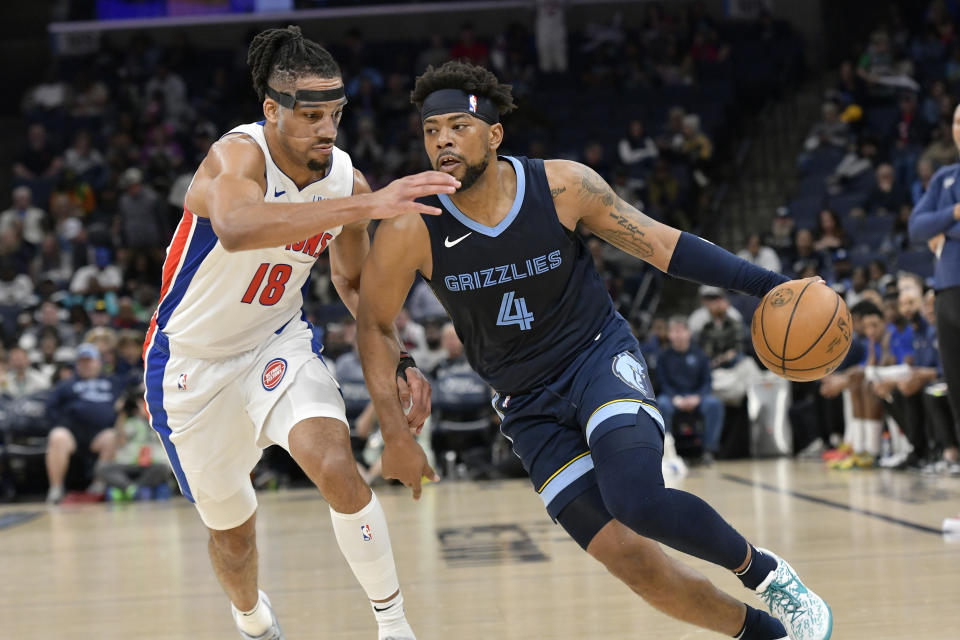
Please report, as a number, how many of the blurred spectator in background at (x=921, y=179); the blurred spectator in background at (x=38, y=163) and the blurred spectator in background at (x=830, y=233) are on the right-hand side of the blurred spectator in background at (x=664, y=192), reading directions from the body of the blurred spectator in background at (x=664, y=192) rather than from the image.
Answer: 1

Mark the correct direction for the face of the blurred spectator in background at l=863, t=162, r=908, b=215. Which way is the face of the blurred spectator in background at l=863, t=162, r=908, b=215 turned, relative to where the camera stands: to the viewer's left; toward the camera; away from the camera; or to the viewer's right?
toward the camera

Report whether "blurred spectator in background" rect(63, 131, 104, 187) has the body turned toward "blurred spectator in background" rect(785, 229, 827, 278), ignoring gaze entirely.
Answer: no

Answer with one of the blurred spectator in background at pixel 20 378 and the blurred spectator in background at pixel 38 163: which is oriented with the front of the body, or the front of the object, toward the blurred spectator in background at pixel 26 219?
the blurred spectator in background at pixel 38 163

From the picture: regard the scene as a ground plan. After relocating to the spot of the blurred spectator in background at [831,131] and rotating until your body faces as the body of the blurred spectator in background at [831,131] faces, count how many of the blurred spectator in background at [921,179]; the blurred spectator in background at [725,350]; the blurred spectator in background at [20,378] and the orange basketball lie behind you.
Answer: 0

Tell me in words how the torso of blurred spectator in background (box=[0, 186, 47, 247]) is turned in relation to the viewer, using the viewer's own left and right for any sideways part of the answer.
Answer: facing the viewer

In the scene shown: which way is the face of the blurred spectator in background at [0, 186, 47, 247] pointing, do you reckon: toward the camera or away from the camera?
toward the camera

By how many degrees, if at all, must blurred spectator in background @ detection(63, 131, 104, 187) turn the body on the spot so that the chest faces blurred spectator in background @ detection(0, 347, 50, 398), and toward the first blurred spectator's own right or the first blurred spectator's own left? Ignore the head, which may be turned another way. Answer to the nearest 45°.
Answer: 0° — they already face them

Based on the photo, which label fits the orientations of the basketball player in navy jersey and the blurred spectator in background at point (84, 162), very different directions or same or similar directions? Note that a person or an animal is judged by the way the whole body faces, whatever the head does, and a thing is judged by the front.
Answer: same or similar directions

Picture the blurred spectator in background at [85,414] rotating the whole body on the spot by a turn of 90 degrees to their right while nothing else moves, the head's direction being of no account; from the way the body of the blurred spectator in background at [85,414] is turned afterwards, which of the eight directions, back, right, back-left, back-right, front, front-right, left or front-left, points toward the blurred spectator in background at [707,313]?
back

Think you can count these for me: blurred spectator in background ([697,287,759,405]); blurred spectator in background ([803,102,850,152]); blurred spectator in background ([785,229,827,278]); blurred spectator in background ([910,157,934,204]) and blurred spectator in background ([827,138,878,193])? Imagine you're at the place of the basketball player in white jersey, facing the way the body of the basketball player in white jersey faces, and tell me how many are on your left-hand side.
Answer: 5

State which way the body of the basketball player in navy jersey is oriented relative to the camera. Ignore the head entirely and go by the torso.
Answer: toward the camera

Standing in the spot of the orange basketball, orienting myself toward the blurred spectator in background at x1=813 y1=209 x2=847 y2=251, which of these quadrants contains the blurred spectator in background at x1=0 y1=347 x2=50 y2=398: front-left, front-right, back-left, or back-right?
front-left

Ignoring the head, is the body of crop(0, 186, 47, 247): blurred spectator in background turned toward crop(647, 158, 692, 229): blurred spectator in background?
no

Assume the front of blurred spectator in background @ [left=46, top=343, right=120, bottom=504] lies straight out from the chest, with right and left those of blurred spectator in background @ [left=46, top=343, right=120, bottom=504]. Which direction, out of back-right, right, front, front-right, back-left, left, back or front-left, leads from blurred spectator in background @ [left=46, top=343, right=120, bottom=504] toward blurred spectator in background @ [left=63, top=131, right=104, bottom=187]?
back

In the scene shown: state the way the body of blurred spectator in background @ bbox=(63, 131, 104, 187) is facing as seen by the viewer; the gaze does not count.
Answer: toward the camera
